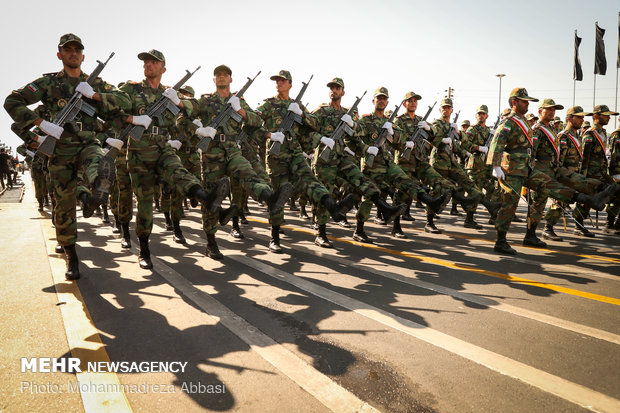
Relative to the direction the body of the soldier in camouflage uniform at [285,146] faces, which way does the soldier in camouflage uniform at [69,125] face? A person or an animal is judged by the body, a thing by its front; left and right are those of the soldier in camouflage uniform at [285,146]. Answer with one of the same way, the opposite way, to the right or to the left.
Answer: the same way

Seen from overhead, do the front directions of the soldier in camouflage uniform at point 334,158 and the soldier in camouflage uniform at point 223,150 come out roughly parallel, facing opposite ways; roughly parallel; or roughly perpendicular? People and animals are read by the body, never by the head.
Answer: roughly parallel

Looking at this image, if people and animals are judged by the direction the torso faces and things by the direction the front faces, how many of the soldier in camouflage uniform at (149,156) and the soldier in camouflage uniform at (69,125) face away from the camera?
0

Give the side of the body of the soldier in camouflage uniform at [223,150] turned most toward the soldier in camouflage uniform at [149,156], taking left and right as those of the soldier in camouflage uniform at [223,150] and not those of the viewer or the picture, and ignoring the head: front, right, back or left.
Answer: right

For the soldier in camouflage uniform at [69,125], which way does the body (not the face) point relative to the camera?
toward the camera
